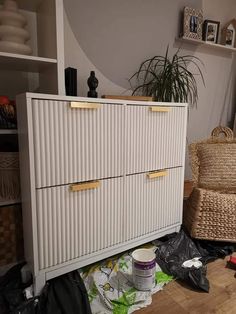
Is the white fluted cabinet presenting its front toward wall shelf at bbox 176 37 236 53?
no

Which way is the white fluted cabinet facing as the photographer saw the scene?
facing the viewer and to the right of the viewer

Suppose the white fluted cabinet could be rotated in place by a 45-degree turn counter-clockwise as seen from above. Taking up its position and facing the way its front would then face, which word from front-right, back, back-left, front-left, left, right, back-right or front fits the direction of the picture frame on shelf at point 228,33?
front-left

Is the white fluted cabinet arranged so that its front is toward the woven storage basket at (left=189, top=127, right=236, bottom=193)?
no

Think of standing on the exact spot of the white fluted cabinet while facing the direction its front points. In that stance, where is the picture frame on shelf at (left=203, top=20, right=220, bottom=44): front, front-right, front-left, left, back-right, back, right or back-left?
left

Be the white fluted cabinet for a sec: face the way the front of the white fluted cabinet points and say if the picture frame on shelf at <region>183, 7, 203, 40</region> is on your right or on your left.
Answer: on your left

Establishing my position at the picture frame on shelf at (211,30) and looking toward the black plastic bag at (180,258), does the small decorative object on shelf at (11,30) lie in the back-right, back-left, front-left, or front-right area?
front-right

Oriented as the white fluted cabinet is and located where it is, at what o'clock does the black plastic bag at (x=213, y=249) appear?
The black plastic bag is roughly at 10 o'clock from the white fluted cabinet.
